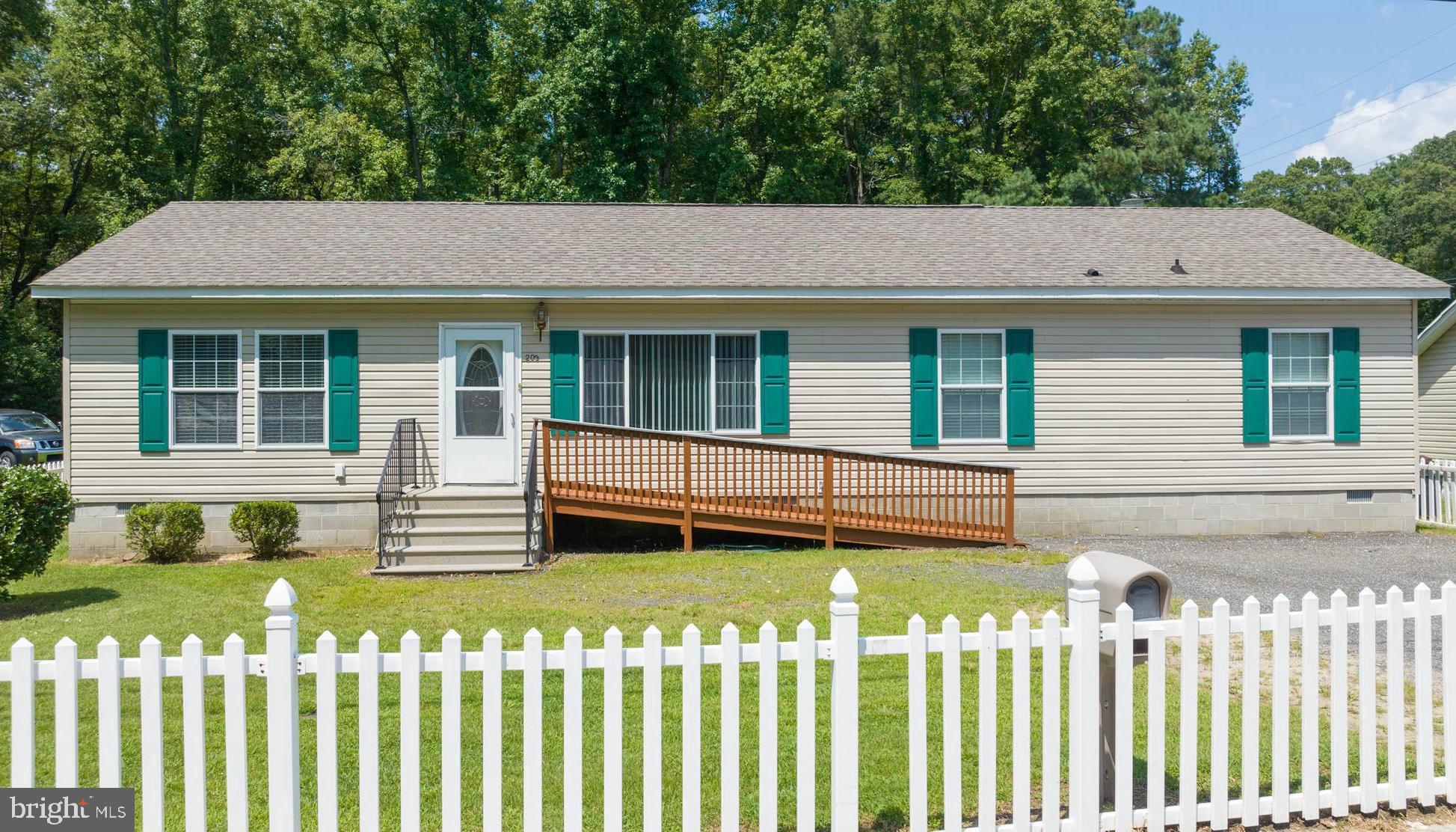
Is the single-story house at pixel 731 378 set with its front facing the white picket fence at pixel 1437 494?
no

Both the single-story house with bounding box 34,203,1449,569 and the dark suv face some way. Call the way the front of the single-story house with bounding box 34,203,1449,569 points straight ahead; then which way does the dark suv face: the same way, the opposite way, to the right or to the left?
to the left

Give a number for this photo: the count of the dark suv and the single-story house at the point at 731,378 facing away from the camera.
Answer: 0

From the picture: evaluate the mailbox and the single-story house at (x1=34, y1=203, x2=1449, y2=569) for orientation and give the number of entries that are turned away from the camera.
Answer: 0

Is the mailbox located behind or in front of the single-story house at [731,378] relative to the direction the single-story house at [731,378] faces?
in front

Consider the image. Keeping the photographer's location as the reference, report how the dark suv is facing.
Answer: facing the viewer and to the right of the viewer

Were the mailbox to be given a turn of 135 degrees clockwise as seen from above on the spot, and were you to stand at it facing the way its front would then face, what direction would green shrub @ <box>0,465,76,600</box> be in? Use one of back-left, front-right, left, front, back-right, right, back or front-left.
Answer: front

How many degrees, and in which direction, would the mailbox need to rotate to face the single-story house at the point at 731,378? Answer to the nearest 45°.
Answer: approximately 180°

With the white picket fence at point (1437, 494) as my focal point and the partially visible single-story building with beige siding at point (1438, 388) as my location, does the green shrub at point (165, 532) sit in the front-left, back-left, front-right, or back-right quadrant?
front-right

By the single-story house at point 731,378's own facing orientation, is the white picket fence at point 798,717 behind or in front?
in front

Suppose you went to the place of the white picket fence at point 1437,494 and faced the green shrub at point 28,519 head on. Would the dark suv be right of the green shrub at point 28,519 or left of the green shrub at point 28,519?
right

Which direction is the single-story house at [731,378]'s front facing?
toward the camera

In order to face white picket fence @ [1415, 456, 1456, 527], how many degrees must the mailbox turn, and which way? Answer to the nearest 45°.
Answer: approximately 135° to its left

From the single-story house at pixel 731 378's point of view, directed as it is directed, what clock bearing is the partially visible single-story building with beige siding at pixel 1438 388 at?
the partially visible single-story building with beige siding at pixel 1438 388 is roughly at 8 o'clock from the single-story house at pixel 731 378.

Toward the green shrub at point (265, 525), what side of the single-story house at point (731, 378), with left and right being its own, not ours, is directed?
right

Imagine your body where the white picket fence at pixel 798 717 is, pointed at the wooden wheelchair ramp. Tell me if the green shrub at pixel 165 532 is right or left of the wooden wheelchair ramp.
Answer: left

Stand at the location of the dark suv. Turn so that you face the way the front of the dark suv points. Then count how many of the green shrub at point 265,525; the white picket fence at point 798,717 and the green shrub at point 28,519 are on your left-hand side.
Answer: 0

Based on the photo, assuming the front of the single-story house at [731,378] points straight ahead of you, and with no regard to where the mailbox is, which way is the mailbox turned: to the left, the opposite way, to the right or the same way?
the same way

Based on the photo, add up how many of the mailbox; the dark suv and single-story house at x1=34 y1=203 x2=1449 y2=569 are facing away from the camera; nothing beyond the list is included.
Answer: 0

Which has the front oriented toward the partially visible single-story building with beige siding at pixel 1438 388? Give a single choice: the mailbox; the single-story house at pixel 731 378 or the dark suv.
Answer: the dark suv
